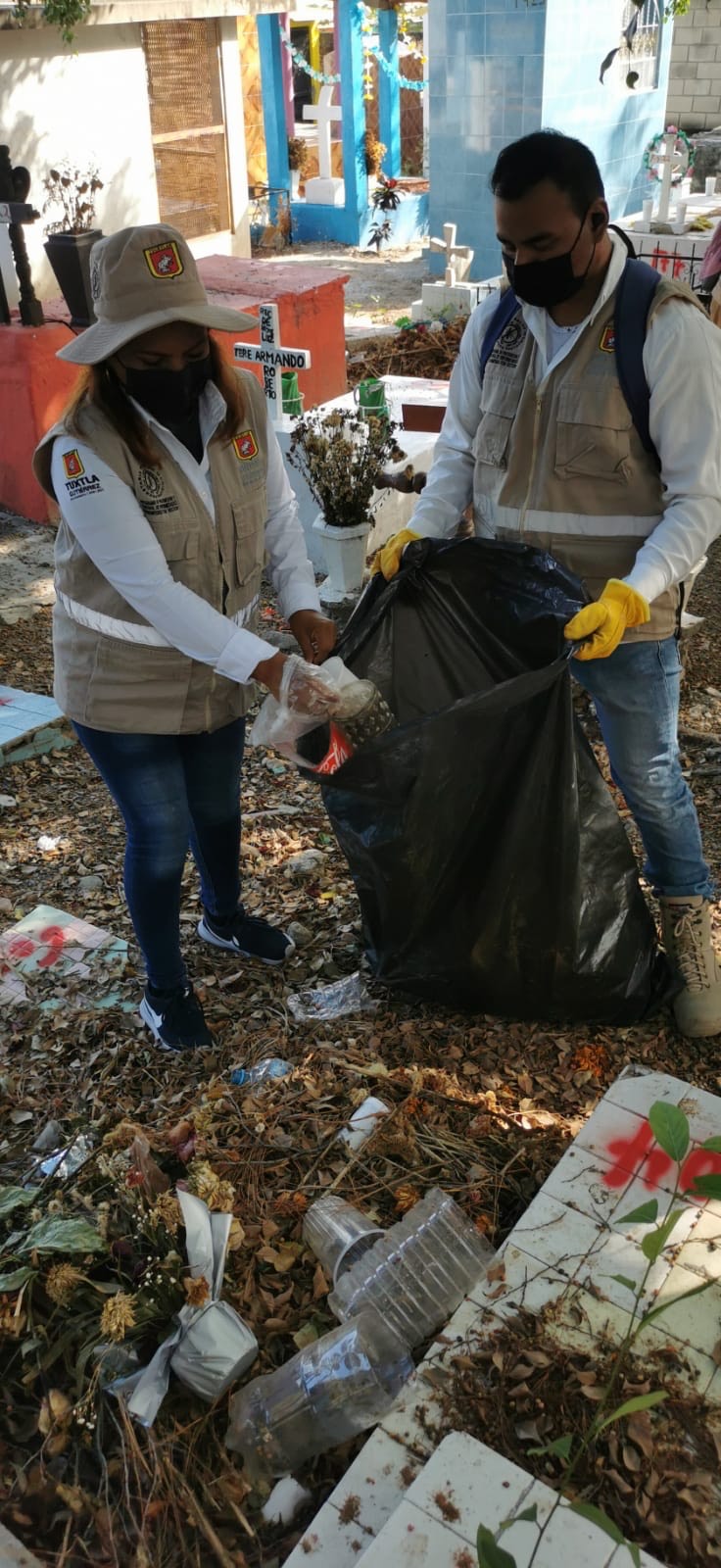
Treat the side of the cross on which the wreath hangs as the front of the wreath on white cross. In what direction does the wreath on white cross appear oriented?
toward the camera

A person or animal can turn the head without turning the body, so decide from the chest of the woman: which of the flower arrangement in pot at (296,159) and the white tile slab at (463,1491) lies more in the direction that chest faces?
the white tile slab

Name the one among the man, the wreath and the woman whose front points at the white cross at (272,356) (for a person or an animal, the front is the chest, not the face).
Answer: the wreath

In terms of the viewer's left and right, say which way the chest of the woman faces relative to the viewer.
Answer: facing the viewer and to the right of the viewer

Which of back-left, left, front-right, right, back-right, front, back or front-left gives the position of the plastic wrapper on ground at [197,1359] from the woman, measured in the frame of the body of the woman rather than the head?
front-right

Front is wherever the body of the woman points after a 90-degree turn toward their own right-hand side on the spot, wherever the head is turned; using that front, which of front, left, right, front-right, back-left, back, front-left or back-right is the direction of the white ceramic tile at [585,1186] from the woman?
left

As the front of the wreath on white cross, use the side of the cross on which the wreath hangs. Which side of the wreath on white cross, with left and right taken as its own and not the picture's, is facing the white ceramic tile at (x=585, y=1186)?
front

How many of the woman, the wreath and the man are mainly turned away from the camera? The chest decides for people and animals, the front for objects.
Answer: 0

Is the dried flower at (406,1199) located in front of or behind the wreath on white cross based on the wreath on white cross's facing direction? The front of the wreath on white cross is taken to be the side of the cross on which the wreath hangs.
in front

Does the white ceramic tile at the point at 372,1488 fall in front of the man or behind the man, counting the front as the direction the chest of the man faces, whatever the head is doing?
in front

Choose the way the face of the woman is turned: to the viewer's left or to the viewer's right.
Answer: to the viewer's right

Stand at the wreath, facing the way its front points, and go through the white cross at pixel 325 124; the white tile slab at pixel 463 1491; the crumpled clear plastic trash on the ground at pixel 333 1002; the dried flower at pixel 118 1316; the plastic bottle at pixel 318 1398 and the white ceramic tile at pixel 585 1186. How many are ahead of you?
5

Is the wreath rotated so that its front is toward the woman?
yes

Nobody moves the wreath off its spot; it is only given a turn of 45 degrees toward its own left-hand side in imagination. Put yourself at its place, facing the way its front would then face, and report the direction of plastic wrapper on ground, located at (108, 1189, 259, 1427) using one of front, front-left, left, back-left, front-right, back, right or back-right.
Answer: front-right

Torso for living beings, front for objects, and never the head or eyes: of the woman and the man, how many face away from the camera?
0
